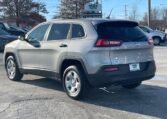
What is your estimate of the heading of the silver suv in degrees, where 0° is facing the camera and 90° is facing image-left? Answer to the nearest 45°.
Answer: approximately 135°
